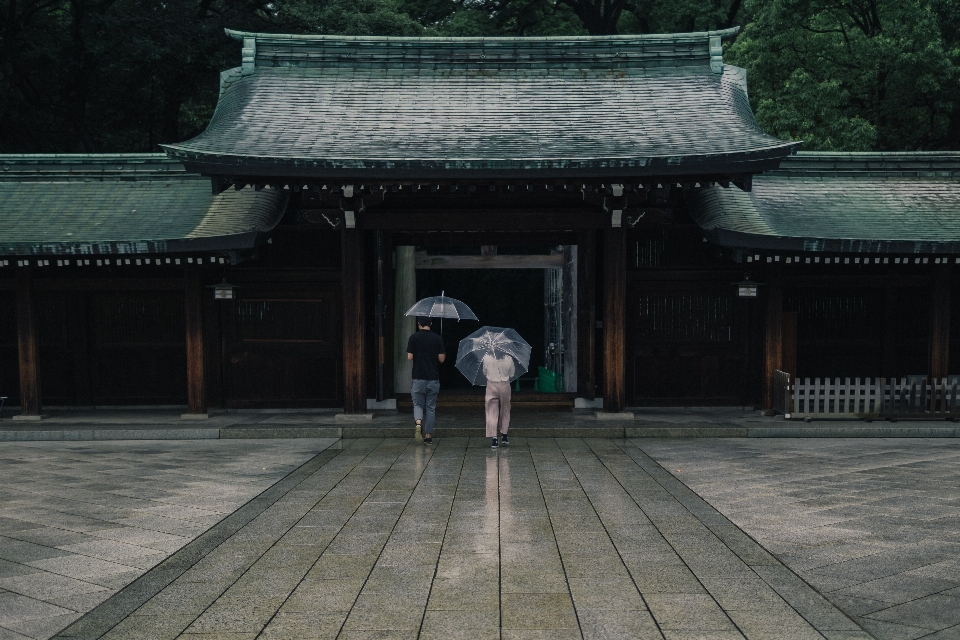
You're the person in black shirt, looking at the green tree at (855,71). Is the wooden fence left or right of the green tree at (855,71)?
right

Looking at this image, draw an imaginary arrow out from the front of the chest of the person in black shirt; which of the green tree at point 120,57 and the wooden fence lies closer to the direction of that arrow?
the green tree

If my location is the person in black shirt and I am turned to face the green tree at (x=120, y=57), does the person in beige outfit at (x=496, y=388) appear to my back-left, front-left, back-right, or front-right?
back-right

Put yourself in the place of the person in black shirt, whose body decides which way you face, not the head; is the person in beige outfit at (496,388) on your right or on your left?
on your right

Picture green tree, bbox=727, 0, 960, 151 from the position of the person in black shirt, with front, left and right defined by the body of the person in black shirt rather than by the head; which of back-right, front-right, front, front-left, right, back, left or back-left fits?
front-right

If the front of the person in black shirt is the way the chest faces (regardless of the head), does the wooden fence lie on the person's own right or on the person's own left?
on the person's own right

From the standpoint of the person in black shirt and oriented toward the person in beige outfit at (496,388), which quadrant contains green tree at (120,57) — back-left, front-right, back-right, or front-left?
back-left

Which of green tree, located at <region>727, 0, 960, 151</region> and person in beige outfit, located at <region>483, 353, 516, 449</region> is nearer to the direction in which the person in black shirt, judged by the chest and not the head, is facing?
the green tree

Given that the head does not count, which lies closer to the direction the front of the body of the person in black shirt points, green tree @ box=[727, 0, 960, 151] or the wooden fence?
the green tree

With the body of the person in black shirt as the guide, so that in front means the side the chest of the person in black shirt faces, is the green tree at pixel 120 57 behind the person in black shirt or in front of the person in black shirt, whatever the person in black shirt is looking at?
in front

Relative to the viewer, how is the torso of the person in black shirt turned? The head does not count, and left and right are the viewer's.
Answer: facing away from the viewer
